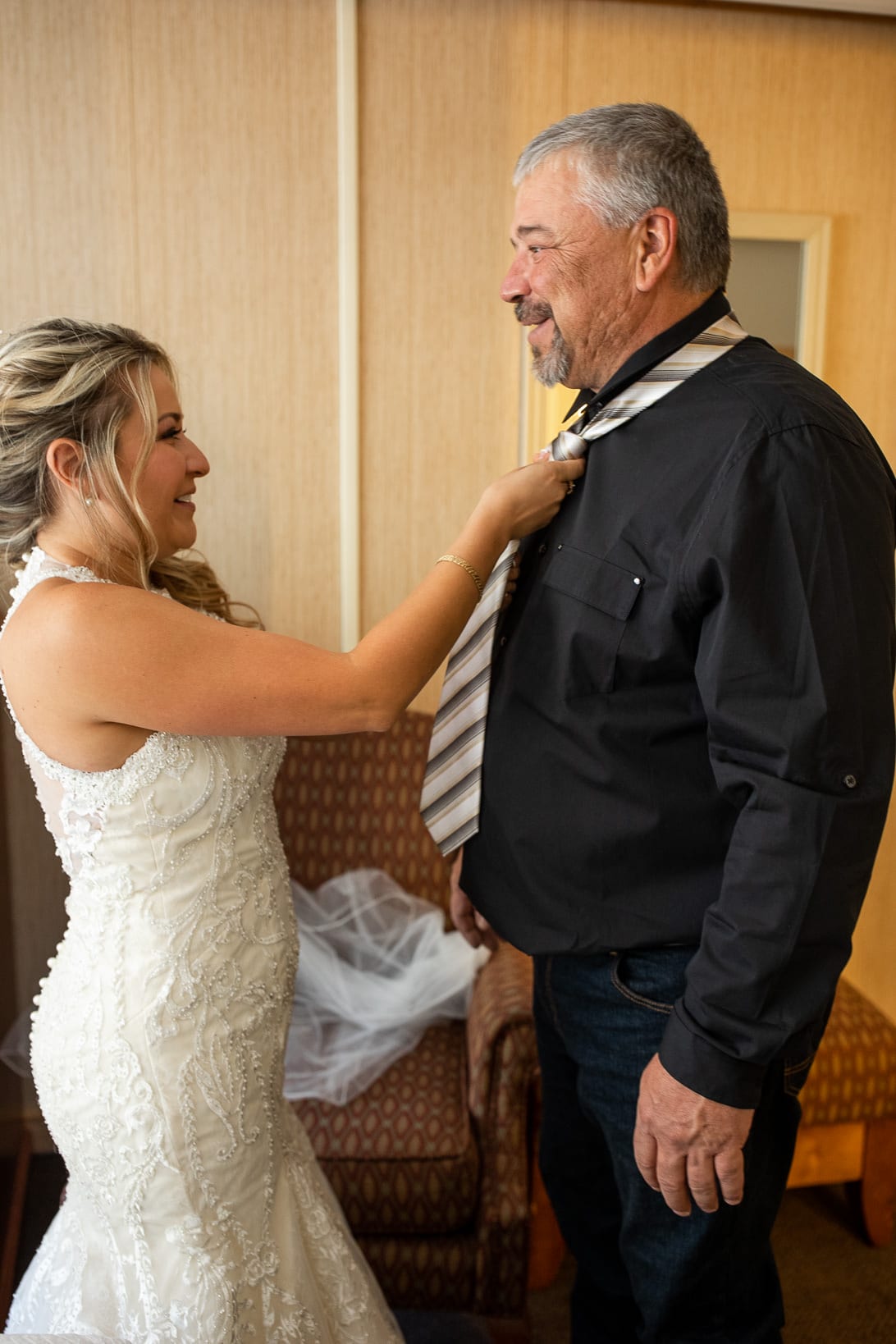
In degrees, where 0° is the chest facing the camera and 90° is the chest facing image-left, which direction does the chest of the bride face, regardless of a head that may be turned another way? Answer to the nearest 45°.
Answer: approximately 270°

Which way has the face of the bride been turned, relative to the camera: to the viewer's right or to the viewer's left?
to the viewer's right

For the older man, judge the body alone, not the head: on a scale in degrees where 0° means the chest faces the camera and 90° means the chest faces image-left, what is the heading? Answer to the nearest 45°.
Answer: approximately 90°

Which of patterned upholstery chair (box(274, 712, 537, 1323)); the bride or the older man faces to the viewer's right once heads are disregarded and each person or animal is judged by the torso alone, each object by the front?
the bride

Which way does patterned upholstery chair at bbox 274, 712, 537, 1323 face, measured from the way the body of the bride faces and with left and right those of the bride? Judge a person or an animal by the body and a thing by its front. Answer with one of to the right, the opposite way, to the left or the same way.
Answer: to the right

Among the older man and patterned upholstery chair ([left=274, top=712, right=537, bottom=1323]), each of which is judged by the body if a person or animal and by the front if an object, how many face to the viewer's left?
1
